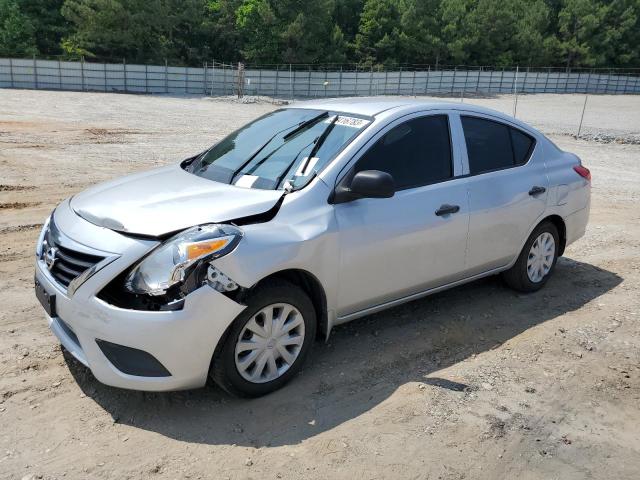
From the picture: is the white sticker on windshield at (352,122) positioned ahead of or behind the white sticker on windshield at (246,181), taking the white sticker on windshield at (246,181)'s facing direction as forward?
behind

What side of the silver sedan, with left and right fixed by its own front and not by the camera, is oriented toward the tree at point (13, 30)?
right

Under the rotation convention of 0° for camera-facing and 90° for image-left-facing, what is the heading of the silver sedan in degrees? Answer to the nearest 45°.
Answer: approximately 45°

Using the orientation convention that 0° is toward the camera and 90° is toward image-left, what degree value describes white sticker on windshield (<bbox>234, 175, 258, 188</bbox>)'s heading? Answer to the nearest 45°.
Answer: approximately 45°
